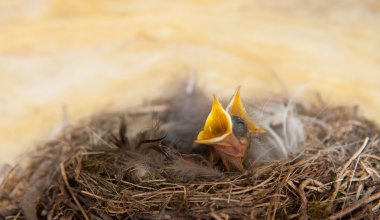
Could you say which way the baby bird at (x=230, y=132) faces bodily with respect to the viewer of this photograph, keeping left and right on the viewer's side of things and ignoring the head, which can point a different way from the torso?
facing the viewer and to the left of the viewer
